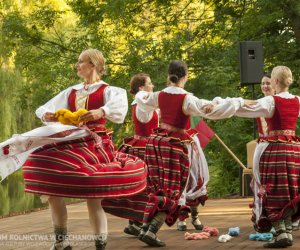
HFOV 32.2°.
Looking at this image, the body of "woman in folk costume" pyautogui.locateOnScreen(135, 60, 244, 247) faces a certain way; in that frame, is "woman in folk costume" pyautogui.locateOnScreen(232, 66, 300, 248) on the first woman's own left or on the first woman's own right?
on the first woman's own right

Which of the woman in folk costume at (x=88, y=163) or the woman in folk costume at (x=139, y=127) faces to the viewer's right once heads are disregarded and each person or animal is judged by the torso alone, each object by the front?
the woman in folk costume at (x=139, y=127)

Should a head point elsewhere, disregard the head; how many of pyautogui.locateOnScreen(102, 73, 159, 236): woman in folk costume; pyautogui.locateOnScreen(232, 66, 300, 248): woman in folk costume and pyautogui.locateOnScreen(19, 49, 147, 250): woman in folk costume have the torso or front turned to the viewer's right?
1

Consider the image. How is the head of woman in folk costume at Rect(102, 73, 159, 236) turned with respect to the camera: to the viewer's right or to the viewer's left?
to the viewer's right

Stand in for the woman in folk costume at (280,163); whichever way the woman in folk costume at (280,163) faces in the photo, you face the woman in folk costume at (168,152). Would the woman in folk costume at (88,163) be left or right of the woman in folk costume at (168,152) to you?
left

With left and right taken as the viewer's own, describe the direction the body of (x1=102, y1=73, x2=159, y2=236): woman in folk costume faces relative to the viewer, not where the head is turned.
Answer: facing to the right of the viewer

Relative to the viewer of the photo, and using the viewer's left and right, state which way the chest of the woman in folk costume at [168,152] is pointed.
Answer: facing away from the viewer and to the right of the viewer

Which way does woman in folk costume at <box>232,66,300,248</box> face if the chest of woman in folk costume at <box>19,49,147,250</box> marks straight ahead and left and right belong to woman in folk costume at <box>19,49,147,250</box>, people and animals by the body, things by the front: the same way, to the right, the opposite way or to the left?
to the right

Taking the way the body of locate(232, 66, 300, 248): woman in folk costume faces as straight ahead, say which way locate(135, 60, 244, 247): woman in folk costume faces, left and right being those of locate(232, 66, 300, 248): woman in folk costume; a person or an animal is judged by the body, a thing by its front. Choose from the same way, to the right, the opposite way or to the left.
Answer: to the right

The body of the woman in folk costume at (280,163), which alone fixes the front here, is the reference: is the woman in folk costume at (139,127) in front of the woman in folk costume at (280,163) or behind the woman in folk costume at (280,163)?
in front

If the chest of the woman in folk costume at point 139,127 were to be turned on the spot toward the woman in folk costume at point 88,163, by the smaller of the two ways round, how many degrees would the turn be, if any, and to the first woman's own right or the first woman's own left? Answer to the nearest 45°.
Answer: approximately 90° to the first woman's own right

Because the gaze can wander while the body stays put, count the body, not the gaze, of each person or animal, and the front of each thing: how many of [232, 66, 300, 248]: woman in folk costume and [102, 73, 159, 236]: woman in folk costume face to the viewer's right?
1

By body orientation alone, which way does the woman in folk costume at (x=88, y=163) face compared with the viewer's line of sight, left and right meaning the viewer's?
facing the viewer and to the left of the viewer

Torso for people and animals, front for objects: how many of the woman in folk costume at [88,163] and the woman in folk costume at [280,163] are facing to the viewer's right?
0
